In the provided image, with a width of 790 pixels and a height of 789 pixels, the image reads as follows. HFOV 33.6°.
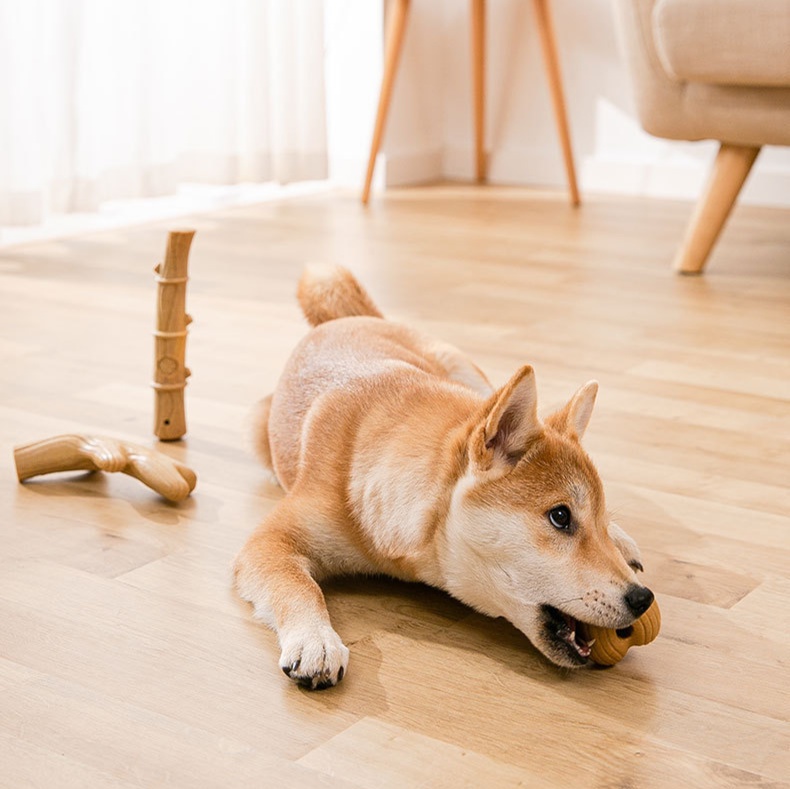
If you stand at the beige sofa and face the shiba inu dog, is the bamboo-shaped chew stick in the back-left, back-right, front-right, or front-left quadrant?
front-right

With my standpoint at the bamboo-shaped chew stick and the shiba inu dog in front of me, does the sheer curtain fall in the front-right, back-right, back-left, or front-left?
back-left

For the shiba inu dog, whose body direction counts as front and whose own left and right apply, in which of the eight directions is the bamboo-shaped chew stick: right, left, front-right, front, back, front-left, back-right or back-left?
back

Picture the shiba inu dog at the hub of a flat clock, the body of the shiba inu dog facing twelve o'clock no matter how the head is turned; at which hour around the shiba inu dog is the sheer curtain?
The sheer curtain is roughly at 7 o'clock from the shiba inu dog.

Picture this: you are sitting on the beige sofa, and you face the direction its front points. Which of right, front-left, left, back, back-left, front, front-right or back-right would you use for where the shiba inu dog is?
front

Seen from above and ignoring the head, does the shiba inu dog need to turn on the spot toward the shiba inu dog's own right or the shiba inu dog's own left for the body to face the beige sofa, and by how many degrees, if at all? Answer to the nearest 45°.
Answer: approximately 135° to the shiba inu dog's own left

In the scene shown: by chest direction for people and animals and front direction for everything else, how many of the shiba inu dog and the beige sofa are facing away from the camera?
0

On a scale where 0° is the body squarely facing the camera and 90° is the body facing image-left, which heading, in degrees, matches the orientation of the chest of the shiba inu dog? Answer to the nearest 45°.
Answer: approximately 315°

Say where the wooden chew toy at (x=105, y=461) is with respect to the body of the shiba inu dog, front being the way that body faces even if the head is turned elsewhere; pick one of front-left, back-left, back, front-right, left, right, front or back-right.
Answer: back
